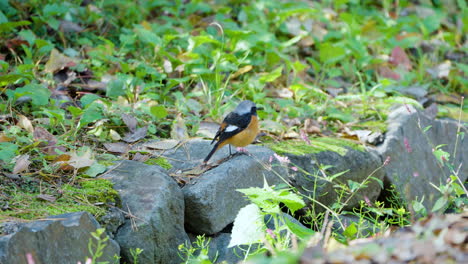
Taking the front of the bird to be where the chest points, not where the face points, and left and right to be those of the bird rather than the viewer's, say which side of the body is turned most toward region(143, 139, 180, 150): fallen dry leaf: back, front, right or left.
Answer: back

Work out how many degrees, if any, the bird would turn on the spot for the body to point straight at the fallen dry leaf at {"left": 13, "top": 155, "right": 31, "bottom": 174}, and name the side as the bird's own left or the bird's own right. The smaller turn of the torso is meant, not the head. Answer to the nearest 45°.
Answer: approximately 135° to the bird's own right

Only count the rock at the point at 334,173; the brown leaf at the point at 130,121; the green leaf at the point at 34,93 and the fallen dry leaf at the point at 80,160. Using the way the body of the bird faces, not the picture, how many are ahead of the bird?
1

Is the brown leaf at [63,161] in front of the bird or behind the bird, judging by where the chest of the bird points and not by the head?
behind

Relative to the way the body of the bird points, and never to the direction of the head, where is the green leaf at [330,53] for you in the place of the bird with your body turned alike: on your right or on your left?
on your left

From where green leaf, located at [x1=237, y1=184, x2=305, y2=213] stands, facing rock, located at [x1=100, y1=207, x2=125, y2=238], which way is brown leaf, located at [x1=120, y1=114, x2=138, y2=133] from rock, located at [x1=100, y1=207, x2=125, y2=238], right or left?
right

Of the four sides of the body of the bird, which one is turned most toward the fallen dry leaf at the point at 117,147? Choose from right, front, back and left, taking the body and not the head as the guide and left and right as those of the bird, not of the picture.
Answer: back

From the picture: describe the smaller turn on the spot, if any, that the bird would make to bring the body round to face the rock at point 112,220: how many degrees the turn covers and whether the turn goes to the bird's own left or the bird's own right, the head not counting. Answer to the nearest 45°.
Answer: approximately 135° to the bird's own right

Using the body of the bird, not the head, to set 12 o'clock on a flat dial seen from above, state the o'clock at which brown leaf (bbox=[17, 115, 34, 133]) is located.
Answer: The brown leaf is roughly at 6 o'clock from the bird.

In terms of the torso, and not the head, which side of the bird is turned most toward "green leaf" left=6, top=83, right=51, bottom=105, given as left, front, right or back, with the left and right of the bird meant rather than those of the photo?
back

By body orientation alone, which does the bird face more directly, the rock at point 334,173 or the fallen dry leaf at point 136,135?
the rock

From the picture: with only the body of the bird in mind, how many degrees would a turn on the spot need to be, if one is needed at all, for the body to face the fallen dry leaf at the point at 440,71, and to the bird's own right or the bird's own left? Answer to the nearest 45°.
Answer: approximately 45° to the bird's own left

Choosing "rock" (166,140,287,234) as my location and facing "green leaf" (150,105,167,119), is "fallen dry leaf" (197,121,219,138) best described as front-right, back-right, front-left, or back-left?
front-right

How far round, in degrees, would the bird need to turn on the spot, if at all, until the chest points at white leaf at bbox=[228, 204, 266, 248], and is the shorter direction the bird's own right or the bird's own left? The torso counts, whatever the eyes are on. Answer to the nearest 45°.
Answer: approximately 90° to the bird's own right

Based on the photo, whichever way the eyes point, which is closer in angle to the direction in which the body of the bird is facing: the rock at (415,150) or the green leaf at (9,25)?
the rock

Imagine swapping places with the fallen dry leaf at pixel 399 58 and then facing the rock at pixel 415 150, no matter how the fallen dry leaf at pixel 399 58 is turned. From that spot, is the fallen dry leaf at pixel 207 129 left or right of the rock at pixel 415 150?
right

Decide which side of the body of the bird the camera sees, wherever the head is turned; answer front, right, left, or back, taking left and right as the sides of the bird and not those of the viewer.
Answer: right

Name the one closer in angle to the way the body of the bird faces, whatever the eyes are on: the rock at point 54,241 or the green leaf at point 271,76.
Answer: the green leaf
